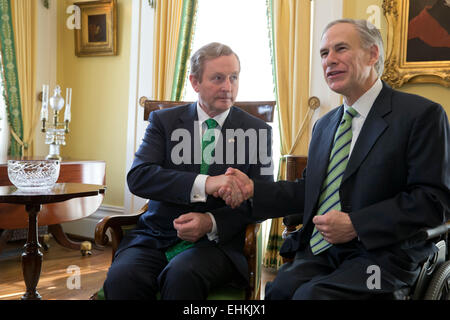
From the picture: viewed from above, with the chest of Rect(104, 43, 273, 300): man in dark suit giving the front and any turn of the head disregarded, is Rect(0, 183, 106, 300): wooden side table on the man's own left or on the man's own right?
on the man's own right

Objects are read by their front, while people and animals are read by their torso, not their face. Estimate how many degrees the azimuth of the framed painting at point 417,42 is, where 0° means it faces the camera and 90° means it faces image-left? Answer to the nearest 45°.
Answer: approximately 0°

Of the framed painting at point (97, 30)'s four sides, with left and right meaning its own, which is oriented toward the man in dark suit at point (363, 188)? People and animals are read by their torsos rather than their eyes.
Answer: front

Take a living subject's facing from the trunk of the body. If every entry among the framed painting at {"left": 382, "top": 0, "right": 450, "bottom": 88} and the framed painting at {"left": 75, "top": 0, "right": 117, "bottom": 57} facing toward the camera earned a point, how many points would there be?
2

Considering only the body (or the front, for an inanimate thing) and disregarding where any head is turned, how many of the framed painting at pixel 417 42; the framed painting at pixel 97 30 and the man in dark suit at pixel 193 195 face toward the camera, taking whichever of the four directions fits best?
3

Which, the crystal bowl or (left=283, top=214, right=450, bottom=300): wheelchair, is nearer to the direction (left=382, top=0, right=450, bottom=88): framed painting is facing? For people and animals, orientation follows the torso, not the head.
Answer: the wheelchair

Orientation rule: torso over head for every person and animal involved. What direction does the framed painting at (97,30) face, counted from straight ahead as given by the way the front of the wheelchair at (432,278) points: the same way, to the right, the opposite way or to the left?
to the left

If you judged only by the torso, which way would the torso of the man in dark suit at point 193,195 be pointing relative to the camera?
toward the camera

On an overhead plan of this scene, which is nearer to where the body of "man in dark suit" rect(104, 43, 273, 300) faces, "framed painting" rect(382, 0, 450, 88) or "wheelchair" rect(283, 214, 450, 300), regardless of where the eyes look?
the wheelchair

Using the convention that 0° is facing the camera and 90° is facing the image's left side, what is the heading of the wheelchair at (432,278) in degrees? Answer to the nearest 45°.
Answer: approximately 45°
